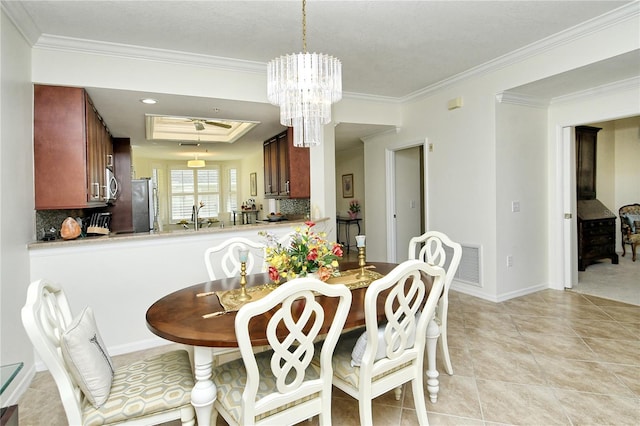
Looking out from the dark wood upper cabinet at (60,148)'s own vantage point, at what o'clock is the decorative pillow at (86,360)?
The decorative pillow is roughly at 3 o'clock from the dark wood upper cabinet.

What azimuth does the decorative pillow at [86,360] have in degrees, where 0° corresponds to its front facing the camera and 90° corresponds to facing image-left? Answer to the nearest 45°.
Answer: approximately 315°

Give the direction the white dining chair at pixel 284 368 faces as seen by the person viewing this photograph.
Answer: facing away from the viewer and to the left of the viewer

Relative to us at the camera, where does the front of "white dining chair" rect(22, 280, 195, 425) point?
facing to the right of the viewer

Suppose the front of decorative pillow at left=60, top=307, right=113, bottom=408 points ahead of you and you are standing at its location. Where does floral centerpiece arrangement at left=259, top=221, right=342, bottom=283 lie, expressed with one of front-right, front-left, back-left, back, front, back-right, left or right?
front-left

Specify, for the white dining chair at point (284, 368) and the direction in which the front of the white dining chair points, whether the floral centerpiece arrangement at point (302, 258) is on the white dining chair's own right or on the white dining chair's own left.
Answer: on the white dining chair's own right

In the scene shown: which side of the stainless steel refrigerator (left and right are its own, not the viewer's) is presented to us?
right

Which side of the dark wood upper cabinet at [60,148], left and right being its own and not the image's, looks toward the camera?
right

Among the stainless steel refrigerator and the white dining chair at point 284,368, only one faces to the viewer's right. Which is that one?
the stainless steel refrigerator

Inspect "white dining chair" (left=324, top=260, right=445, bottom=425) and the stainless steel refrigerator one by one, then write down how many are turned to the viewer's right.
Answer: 1

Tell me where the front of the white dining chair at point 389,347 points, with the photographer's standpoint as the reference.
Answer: facing away from the viewer and to the left of the viewer
